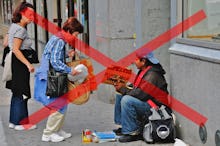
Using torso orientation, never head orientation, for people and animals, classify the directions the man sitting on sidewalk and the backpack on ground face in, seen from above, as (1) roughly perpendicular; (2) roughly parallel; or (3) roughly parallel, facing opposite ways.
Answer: roughly perpendicular

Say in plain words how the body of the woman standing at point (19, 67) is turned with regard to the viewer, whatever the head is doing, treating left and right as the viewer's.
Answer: facing to the right of the viewer

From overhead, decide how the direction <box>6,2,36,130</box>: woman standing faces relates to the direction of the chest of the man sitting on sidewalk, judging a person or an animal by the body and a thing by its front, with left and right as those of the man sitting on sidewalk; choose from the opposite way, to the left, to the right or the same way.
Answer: the opposite way

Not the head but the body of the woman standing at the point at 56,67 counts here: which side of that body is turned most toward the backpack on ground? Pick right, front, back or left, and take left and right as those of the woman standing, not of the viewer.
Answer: front

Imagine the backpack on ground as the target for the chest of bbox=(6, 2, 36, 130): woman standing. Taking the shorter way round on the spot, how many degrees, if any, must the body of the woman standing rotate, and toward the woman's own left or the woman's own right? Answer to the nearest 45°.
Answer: approximately 45° to the woman's own right

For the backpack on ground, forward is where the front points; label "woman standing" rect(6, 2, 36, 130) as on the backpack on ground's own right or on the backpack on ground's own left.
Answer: on the backpack on ground's own right

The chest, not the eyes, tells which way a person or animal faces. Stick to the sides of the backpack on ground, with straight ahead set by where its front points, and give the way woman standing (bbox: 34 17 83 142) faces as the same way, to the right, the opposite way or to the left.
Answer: to the left

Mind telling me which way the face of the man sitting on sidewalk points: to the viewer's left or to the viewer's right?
to the viewer's left

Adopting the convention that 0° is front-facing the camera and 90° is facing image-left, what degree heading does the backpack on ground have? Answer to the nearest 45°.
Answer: approximately 0°

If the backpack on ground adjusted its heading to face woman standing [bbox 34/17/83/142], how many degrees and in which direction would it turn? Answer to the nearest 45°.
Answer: approximately 90° to its right

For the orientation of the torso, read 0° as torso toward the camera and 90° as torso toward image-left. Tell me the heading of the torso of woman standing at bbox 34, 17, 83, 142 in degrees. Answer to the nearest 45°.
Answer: approximately 270°

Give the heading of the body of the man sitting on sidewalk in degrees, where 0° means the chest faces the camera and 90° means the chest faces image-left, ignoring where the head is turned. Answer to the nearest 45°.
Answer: approximately 90°

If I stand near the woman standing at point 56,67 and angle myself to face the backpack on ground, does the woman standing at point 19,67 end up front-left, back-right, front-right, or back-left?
back-left
